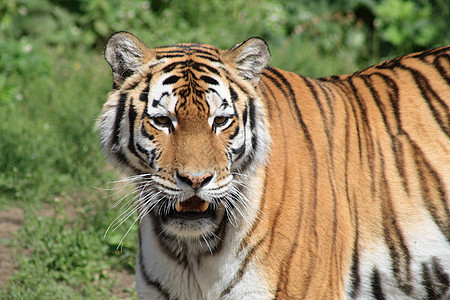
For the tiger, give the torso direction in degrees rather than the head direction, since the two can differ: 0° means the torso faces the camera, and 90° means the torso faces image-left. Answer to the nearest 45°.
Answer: approximately 45°
